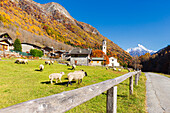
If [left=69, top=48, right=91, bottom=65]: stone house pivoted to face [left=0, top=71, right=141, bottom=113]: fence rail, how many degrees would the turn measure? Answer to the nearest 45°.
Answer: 0° — it already faces it

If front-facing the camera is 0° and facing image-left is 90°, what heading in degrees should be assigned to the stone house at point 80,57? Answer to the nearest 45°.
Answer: approximately 0°

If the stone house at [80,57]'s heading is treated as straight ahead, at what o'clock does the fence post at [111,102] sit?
The fence post is roughly at 12 o'clock from the stone house.
